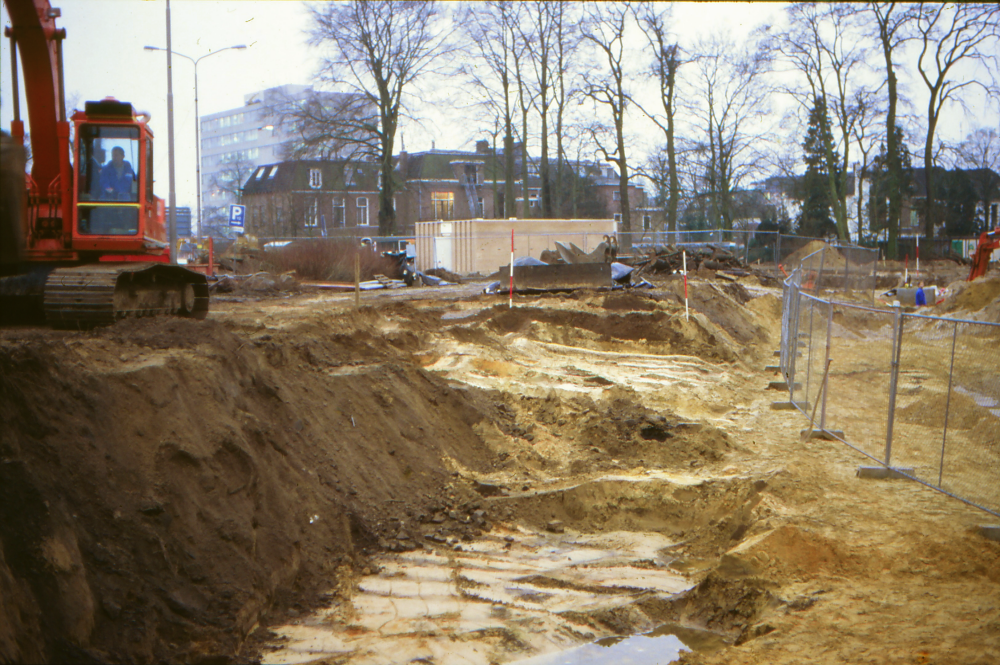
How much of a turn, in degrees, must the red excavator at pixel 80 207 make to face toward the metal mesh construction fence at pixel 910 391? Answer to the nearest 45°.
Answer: approximately 45° to its left

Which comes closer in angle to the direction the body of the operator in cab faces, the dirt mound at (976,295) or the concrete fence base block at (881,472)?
the concrete fence base block

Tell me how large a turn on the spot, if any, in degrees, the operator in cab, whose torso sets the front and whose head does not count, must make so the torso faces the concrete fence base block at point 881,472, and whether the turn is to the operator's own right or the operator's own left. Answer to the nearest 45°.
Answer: approximately 45° to the operator's own left

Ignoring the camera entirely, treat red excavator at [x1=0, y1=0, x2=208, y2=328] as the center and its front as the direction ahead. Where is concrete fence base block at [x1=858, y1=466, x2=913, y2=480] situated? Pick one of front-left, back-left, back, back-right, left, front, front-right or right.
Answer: front-left

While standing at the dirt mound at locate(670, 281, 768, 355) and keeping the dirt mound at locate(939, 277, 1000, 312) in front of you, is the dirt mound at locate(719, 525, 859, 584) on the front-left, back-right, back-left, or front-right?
back-right

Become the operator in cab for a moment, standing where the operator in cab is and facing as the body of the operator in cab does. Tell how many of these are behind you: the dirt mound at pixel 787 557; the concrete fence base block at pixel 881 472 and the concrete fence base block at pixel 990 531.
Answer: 0

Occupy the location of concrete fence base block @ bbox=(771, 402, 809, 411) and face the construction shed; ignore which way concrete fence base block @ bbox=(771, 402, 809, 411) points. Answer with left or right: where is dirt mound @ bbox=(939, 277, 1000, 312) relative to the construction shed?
right

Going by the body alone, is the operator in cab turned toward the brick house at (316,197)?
no

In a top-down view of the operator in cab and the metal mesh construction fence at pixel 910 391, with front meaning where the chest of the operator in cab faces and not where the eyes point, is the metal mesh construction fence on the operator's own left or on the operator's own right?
on the operator's own left

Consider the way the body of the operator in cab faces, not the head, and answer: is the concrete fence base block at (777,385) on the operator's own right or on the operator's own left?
on the operator's own left

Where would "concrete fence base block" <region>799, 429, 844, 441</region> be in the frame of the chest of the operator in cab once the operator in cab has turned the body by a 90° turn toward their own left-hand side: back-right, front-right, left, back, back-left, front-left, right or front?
front-right

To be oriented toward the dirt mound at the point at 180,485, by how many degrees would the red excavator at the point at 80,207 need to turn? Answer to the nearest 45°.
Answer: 0° — it already faces it

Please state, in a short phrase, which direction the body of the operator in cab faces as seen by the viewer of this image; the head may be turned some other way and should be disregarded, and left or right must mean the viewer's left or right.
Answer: facing the viewer

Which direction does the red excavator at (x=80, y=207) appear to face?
toward the camera
